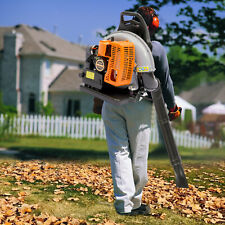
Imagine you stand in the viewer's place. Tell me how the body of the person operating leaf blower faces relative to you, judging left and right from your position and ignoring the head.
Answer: facing away from the viewer and to the right of the viewer

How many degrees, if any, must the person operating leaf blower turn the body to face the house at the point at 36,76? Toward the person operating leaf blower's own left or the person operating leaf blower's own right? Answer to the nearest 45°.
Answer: approximately 45° to the person operating leaf blower's own left

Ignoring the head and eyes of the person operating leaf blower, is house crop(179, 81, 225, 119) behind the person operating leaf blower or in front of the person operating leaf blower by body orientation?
in front

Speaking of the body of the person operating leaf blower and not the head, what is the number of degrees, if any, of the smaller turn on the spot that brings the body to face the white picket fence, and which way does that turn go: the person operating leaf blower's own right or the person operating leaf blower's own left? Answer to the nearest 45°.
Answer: approximately 45° to the person operating leaf blower's own left
